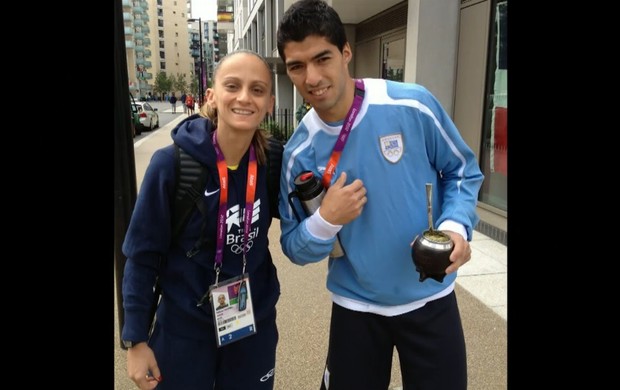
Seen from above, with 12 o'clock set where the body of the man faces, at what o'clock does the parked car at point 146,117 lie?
The parked car is roughly at 5 o'clock from the man.

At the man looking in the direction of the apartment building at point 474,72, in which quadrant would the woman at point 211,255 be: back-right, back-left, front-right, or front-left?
back-left

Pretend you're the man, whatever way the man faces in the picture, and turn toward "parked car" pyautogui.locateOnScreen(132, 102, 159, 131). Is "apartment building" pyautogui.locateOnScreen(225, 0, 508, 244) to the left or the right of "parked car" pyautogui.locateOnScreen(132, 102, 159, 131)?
right

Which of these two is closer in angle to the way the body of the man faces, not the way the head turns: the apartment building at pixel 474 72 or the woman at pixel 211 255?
the woman

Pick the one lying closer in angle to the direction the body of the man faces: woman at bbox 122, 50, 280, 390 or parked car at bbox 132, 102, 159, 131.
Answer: the woman

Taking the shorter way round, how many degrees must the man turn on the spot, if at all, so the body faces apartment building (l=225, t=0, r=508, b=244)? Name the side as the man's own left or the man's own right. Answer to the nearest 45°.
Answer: approximately 180°

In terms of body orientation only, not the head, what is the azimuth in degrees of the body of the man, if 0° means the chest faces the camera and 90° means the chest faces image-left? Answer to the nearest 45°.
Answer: approximately 0°

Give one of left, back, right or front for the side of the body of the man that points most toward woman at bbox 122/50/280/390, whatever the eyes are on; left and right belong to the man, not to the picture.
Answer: right
